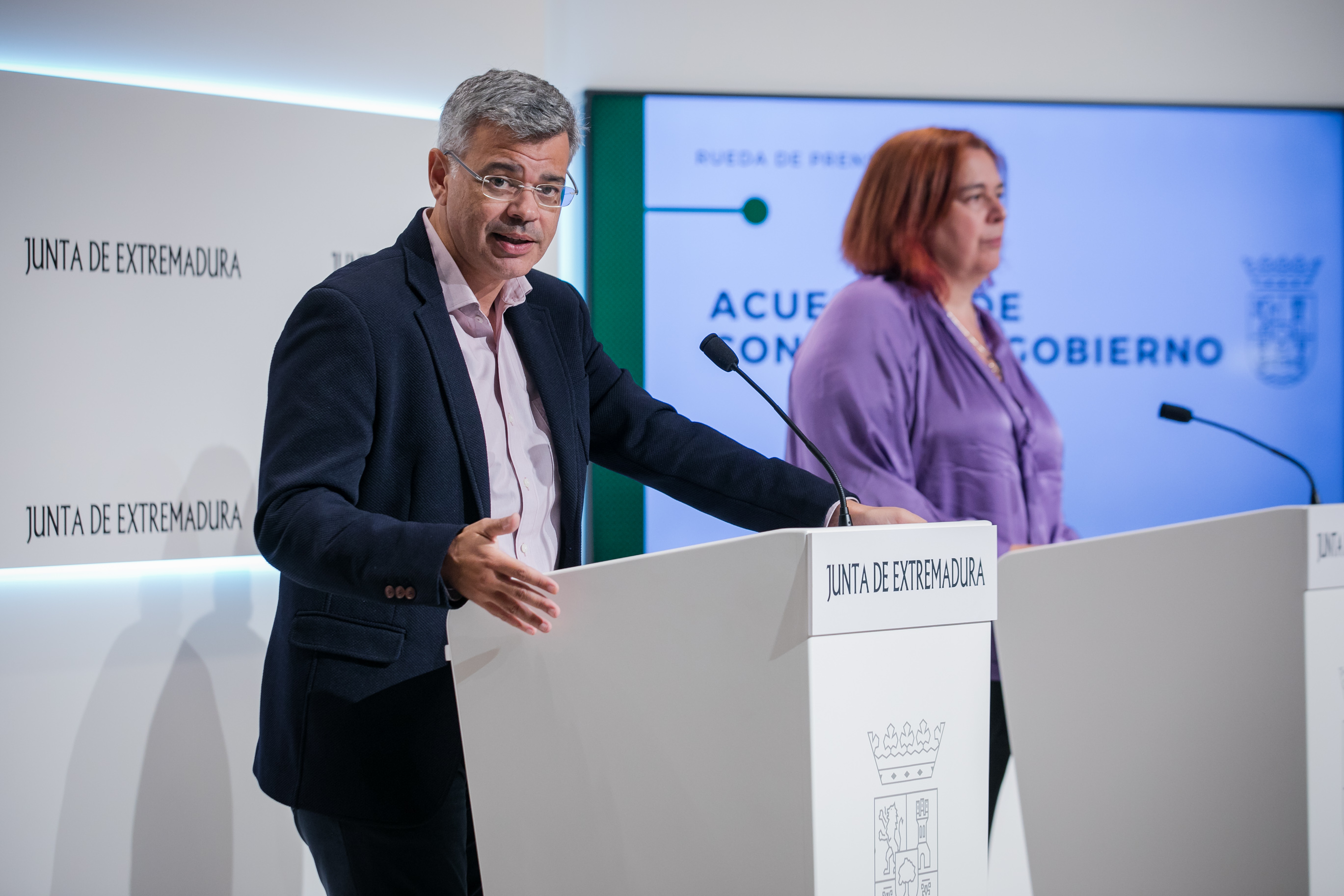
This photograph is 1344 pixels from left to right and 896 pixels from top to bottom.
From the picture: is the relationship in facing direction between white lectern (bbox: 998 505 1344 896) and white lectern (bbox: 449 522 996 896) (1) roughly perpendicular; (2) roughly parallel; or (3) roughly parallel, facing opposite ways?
roughly parallel

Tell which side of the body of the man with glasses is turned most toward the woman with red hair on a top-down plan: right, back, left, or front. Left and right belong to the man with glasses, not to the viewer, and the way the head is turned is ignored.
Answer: left

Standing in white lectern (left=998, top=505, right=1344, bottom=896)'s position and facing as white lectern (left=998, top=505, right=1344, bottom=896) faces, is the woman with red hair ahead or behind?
behind

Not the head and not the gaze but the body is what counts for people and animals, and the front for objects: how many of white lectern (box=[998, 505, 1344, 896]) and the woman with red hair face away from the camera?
0

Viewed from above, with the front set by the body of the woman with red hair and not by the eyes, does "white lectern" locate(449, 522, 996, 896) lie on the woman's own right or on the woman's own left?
on the woman's own right

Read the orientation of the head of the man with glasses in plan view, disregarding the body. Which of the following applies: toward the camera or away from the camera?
toward the camera

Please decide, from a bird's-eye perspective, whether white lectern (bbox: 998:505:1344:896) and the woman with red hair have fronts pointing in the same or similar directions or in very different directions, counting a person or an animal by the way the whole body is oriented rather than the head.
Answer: same or similar directions

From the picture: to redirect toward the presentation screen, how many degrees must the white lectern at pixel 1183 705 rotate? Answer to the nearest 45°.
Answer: approximately 135° to its left

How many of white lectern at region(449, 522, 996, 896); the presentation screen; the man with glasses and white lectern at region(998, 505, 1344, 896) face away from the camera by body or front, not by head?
0

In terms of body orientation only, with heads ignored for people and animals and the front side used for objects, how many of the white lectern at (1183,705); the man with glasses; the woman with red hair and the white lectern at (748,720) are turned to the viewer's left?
0

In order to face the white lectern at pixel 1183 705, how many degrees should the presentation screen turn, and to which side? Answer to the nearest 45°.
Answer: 0° — it already faces it

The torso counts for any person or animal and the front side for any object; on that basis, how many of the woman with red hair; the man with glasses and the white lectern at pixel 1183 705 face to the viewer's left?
0

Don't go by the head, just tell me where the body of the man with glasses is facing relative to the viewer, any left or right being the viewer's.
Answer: facing the viewer and to the right of the viewer

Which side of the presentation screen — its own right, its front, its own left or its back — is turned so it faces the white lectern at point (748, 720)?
front

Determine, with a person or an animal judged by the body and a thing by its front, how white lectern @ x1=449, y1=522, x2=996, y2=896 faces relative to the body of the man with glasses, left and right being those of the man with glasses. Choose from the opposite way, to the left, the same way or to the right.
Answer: the same way

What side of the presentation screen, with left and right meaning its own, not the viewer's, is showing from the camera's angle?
front
